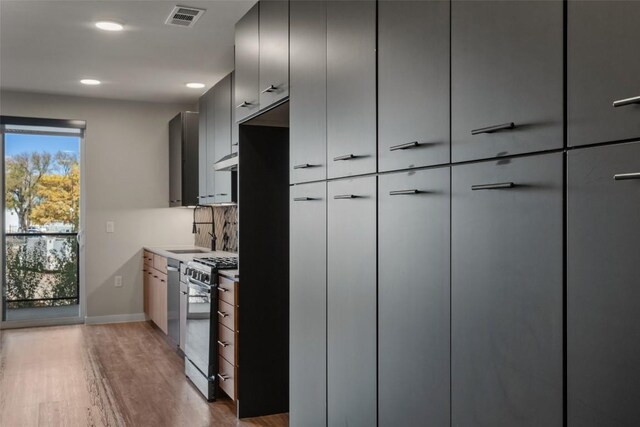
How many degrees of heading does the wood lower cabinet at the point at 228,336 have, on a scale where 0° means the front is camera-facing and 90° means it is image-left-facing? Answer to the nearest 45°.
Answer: approximately 90°

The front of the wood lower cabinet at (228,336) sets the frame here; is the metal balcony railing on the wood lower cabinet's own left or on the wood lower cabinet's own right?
on the wood lower cabinet's own right
